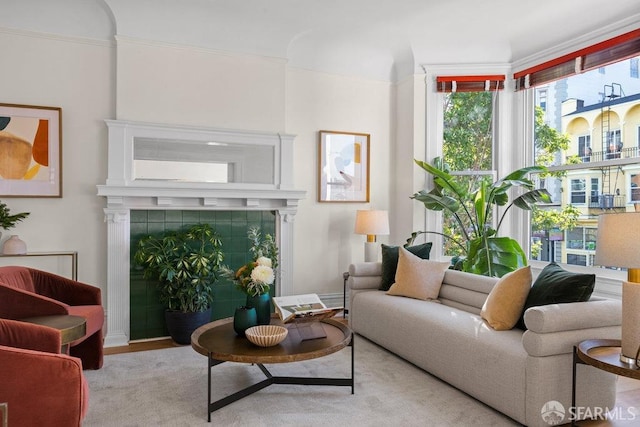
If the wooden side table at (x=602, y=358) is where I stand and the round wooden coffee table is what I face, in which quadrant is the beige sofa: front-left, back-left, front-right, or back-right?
front-right

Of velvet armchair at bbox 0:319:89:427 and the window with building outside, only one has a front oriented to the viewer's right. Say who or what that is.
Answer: the velvet armchair

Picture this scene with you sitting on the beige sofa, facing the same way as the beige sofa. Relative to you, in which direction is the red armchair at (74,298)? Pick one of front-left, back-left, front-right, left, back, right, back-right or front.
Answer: front-right

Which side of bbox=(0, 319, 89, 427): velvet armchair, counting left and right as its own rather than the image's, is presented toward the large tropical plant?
front

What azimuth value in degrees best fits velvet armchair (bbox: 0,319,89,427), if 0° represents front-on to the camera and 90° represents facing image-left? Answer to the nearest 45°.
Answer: approximately 270°

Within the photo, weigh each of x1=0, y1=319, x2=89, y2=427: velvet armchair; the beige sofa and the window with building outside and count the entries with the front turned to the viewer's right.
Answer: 1

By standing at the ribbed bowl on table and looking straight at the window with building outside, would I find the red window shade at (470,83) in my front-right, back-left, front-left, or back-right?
front-left

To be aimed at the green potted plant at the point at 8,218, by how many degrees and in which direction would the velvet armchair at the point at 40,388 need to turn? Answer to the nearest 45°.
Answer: approximately 90° to its left

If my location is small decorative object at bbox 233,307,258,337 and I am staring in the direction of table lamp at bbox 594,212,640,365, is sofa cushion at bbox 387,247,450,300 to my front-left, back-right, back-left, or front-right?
front-left

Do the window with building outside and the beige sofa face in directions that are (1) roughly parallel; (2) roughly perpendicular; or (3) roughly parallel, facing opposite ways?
roughly parallel

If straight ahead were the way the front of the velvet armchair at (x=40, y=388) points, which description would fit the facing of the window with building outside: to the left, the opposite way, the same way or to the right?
the opposite way

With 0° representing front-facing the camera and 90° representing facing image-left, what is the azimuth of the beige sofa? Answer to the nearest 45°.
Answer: approximately 45°

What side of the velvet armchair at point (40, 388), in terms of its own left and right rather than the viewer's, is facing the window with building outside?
front

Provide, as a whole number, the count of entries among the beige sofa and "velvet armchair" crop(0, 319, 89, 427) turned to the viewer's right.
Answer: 1

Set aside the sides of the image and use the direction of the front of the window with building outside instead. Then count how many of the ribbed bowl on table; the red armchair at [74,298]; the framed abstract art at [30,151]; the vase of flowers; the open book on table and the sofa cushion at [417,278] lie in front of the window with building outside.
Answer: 6

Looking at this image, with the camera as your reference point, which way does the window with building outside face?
facing the viewer and to the left of the viewer

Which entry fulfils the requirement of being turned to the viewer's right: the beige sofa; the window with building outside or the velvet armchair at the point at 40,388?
the velvet armchair
